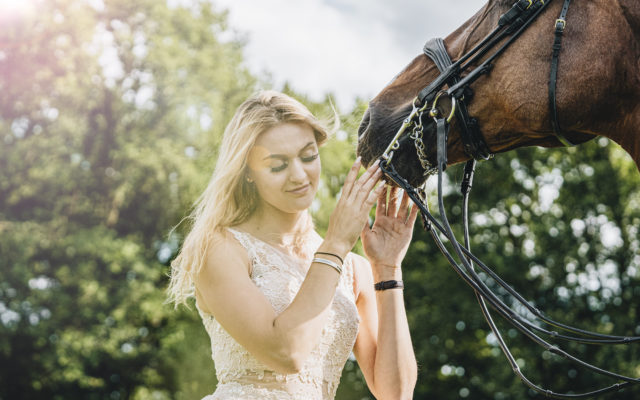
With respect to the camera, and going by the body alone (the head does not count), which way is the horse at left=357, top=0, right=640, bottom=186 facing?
to the viewer's left

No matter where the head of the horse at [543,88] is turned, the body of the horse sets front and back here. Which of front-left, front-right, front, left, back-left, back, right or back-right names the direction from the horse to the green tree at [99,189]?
front-right

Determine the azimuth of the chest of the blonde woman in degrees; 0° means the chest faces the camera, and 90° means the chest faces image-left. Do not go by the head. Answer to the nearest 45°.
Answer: approximately 315°

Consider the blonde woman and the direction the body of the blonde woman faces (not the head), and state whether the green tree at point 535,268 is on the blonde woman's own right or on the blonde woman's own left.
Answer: on the blonde woman's own left

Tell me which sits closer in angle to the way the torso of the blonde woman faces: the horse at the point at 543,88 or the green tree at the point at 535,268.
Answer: the horse

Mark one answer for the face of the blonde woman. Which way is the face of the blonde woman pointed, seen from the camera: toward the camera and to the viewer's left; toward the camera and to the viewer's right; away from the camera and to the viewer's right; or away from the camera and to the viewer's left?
toward the camera and to the viewer's right

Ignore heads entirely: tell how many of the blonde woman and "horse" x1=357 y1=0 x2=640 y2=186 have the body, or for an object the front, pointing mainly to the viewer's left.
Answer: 1
